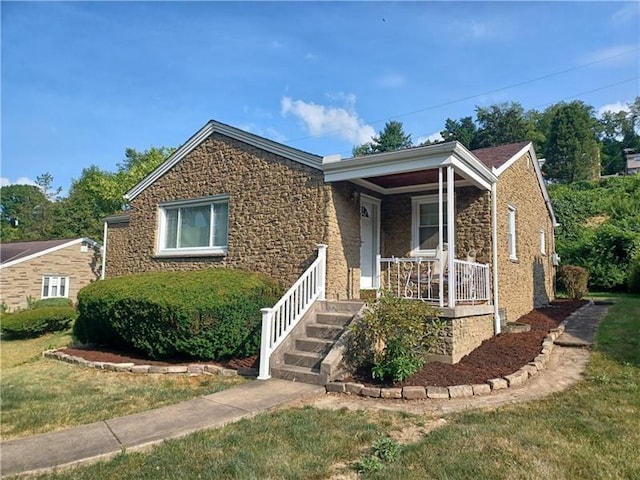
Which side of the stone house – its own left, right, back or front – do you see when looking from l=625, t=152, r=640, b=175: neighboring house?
back

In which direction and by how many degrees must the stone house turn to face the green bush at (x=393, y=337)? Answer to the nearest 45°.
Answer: approximately 45° to its left

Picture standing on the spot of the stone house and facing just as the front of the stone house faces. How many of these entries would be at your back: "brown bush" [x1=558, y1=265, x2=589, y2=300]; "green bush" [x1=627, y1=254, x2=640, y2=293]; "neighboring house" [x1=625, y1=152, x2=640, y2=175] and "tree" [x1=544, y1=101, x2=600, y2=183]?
4

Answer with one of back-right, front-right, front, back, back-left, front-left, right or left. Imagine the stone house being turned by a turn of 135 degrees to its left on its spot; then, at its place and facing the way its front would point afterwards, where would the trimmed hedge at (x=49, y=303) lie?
back-left

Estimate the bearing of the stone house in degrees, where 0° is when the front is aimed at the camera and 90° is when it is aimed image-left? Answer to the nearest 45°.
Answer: approximately 45°

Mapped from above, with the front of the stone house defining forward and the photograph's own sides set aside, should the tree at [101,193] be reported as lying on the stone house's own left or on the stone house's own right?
on the stone house's own right

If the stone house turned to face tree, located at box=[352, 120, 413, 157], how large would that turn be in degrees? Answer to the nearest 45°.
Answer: approximately 135° to its right

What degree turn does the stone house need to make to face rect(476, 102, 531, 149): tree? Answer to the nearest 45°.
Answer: approximately 180°

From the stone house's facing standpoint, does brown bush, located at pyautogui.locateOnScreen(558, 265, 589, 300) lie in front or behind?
behind

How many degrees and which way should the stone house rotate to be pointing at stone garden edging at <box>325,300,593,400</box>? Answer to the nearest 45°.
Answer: approximately 45° to its left

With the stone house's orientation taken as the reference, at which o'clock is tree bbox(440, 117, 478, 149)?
The tree is roughly at 5 o'clock from the stone house.
